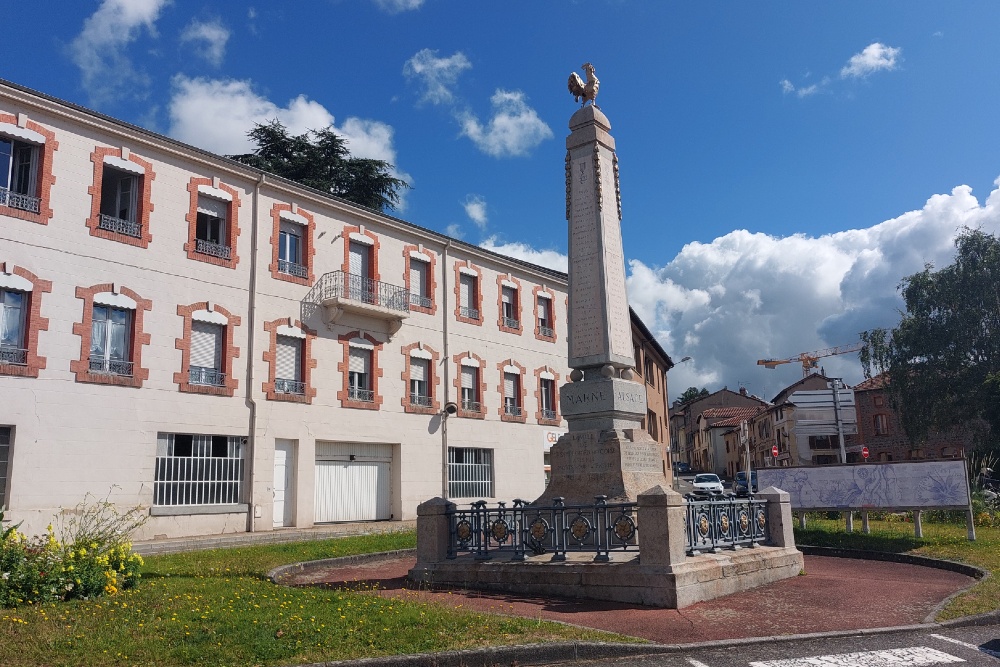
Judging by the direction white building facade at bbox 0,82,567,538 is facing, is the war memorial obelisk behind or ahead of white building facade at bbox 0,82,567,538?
ahead

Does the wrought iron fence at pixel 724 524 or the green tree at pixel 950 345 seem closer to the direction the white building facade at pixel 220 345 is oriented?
the wrought iron fence

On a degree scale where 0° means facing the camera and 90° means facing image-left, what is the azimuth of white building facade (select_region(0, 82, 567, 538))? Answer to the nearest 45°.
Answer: approximately 315°

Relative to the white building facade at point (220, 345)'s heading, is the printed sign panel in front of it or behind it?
in front

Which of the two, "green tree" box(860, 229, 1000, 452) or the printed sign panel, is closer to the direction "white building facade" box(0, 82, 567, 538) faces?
the printed sign panel

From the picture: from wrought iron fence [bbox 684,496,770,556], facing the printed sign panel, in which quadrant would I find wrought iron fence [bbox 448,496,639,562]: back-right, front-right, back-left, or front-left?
back-left
